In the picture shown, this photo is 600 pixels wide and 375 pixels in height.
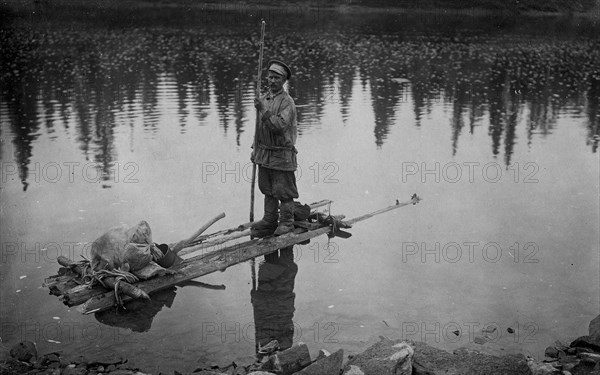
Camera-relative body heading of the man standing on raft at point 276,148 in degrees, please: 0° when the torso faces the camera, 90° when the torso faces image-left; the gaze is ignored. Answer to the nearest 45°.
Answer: approximately 45°
